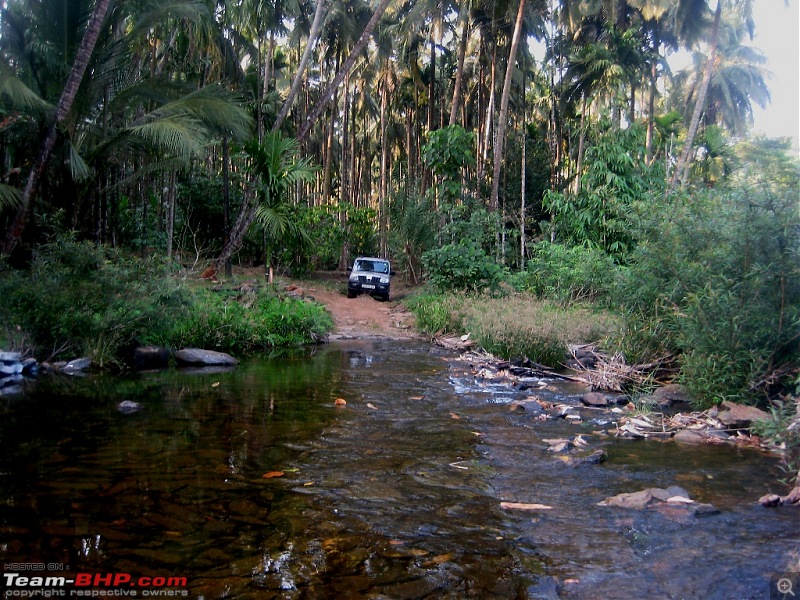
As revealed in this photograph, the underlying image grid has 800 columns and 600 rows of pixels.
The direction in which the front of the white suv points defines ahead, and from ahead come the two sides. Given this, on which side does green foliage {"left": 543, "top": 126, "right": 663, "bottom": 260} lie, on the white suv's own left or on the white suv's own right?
on the white suv's own left

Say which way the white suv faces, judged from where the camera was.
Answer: facing the viewer

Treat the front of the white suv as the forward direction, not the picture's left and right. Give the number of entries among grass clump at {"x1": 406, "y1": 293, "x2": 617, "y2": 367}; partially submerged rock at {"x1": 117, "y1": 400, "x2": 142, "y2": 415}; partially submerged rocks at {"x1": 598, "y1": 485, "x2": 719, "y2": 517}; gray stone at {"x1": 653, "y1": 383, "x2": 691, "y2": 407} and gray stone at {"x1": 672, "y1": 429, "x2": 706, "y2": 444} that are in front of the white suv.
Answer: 5

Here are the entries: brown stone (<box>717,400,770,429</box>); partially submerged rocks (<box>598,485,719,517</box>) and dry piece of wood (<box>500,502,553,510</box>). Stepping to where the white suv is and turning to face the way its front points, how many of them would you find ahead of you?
3

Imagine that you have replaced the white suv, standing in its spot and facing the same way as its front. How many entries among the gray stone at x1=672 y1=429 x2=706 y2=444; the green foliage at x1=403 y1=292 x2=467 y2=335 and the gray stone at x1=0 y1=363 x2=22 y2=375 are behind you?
0

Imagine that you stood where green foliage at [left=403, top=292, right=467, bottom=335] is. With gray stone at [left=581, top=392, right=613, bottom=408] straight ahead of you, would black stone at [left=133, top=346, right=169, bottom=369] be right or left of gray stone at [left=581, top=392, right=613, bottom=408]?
right

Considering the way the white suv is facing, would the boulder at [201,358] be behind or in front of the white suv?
in front

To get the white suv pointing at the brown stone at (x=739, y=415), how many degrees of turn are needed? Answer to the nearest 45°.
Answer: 0° — it already faces it

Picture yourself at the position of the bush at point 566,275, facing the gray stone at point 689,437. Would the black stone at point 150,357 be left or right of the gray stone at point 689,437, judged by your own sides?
right

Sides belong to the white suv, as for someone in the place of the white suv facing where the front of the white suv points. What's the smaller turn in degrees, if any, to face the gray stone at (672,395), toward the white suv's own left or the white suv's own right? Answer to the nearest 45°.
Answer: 0° — it already faces it

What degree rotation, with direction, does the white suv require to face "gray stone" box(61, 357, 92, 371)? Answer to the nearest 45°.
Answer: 0° — it already faces it

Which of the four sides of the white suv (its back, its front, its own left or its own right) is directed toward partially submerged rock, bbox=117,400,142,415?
front

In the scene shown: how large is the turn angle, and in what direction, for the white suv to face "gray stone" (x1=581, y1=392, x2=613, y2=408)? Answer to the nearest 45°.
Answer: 0° — it already faces it
